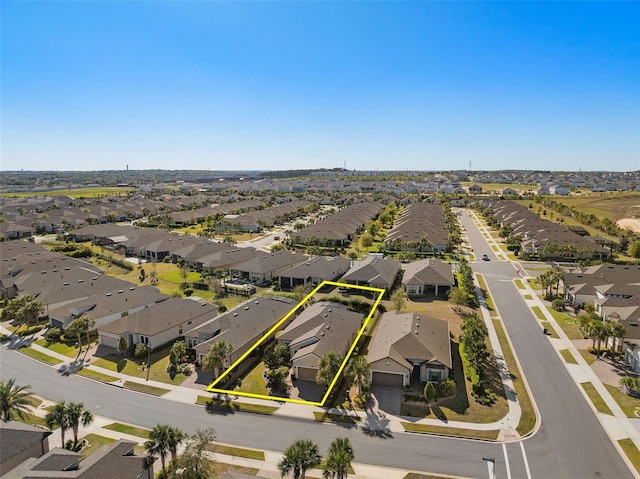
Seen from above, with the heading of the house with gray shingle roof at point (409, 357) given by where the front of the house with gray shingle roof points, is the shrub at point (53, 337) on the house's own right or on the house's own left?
on the house's own right

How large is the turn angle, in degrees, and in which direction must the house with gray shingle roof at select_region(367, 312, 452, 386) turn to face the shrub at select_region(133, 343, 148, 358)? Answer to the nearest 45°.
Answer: approximately 90° to its right

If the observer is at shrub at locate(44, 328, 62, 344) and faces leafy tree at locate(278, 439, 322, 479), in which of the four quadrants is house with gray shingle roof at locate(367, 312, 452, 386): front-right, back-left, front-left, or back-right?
front-left

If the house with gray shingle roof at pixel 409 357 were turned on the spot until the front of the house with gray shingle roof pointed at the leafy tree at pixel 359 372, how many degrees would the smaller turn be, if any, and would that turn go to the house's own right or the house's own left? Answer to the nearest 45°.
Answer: approximately 45° to the house's own right

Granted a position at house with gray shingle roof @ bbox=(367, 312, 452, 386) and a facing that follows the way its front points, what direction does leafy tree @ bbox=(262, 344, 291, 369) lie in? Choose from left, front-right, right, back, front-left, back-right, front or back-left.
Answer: right

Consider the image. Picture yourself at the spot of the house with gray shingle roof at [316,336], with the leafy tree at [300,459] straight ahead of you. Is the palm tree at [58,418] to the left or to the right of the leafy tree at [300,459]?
right

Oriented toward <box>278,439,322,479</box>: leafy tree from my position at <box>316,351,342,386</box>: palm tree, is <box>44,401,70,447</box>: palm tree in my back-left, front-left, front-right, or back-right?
front-right

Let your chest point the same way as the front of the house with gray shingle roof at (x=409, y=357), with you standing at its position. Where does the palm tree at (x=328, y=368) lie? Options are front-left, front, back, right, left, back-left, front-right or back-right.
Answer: front-right

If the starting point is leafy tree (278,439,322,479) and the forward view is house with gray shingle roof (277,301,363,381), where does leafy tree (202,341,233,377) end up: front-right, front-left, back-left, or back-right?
front-left

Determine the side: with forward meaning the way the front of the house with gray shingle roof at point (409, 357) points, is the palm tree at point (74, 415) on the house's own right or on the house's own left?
on the house's own right

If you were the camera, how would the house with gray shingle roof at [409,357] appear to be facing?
facing the viewer

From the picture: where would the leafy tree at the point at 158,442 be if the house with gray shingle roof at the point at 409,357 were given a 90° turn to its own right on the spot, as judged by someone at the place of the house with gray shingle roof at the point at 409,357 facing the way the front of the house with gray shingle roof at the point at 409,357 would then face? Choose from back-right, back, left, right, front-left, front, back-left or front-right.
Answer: front-left

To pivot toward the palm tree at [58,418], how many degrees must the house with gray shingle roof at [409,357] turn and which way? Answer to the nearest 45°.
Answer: approximately 45° to its right

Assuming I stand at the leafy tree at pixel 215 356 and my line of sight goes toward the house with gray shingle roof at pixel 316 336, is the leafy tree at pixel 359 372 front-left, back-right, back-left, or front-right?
front-right

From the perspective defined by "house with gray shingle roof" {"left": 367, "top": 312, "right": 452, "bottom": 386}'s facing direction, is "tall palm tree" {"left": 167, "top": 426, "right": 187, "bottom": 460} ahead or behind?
ahead

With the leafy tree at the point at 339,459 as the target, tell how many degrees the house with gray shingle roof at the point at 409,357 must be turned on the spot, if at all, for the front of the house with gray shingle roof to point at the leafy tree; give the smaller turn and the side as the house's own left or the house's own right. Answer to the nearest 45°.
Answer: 0° — it already faces it

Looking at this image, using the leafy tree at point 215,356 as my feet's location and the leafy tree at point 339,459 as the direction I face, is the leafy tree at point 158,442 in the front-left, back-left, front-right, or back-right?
front-right

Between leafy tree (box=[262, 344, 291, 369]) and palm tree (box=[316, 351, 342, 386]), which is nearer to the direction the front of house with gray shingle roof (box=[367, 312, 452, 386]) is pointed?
the palm tree
